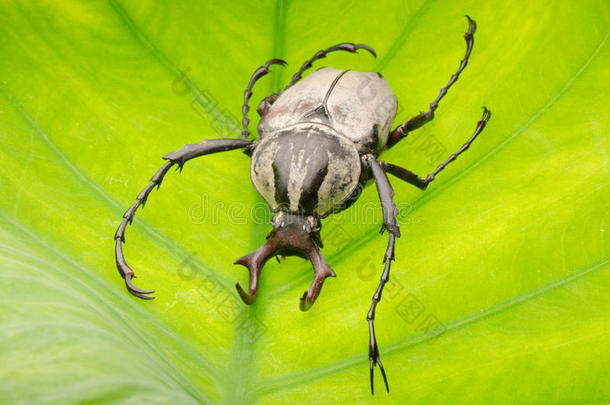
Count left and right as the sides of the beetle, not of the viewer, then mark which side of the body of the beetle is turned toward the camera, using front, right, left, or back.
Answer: front
